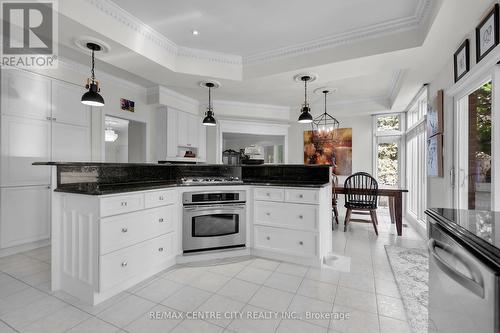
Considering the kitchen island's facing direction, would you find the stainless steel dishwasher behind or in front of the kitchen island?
in front

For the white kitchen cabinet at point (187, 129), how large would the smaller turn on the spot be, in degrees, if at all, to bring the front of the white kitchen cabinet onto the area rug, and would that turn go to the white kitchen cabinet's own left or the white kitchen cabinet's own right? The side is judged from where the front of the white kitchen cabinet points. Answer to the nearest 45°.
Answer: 0° — it already faces it

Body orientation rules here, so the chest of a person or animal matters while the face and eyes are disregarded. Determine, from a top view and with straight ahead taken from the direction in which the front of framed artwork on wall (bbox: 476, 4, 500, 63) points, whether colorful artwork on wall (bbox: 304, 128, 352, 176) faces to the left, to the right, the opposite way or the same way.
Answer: to the left

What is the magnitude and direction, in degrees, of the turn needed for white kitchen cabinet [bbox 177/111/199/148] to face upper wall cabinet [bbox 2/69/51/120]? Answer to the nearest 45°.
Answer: approximately 90° to its right

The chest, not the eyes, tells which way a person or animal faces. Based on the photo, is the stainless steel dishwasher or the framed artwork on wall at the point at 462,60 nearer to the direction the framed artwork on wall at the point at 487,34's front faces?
the stainless steel dishwasher

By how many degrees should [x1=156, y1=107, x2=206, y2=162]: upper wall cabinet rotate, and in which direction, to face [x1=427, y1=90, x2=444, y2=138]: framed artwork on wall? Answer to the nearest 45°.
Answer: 0° — it already faces it

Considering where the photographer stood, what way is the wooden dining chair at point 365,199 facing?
facing away from the viewer

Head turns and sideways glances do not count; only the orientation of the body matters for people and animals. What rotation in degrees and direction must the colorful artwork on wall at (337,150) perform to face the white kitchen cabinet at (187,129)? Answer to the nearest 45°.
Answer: approximately 45° to its right

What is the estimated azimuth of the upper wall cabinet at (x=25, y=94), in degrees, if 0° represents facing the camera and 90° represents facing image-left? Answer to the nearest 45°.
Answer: approximately 315°

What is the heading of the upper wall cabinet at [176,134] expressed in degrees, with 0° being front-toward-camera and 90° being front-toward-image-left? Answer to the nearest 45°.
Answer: approximately 315°

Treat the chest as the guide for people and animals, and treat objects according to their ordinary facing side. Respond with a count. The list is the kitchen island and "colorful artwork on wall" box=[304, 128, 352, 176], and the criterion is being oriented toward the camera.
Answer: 2

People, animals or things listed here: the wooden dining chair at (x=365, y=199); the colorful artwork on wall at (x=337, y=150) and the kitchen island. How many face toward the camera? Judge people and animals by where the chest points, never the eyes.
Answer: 2

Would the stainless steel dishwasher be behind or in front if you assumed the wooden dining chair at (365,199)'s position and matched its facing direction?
behind

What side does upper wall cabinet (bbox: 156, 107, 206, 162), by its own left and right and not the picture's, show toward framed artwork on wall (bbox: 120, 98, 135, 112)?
right
